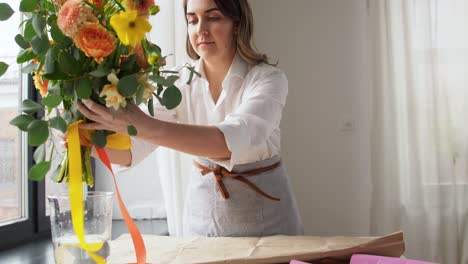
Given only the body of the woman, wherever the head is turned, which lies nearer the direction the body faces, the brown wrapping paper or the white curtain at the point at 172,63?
the brown wrapping paper

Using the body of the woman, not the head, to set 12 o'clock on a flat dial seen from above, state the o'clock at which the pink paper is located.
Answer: The pink paper is roughly at 10 o'clock from the woman.

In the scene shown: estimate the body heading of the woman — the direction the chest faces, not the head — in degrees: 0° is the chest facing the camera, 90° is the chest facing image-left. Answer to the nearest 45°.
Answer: approximately 45°
